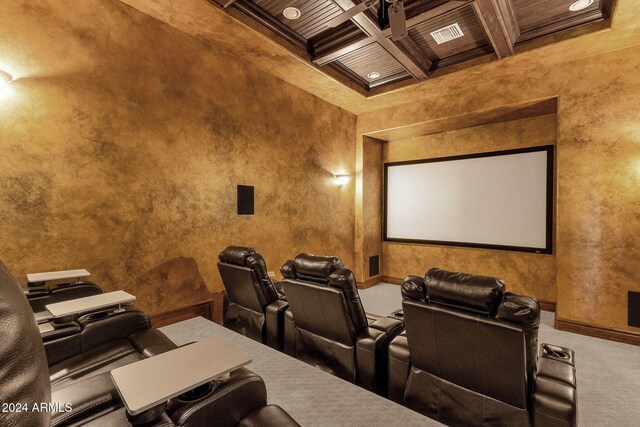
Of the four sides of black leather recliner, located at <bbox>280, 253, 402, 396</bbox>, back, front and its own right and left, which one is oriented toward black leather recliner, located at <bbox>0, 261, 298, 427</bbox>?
back

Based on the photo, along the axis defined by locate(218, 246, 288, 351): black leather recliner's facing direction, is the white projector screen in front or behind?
in front

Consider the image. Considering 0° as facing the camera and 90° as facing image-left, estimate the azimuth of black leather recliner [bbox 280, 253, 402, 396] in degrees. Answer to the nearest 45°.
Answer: approximately 225°

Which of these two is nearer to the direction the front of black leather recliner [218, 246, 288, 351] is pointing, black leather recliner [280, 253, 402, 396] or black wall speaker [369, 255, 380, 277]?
the black wall speaker

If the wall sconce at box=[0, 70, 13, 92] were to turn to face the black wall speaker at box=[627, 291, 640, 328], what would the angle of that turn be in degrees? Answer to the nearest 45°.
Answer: approximately 45° to its left

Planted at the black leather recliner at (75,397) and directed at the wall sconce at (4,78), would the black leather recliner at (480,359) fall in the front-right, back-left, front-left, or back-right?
back-right

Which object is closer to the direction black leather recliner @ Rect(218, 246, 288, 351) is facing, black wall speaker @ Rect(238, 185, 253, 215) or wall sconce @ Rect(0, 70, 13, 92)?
the black wall speaker

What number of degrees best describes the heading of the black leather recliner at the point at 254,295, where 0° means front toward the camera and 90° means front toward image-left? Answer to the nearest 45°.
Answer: approximately 225°

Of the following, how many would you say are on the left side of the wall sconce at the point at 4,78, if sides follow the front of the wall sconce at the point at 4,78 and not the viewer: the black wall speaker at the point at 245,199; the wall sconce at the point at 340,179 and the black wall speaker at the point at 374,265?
3

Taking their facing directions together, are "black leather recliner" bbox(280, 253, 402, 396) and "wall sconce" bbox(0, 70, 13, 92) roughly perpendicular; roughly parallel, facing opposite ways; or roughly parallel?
roughly perpendicular

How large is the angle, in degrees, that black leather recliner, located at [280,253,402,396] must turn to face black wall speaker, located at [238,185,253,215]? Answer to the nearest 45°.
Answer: approximately 90° to its left

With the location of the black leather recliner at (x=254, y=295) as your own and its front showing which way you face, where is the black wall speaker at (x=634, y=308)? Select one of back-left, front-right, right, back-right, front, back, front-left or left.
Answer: front-right
